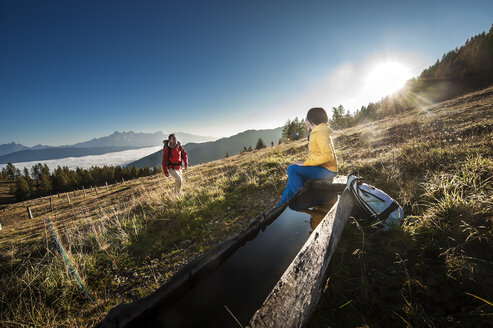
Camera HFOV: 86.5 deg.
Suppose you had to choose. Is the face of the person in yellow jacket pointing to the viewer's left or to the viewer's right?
to the viewer's left

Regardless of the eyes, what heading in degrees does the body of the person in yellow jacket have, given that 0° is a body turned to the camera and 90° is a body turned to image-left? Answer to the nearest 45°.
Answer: approximately 90°

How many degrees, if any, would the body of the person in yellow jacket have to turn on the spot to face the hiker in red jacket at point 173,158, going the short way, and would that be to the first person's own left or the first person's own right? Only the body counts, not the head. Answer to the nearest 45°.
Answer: approximately 45° to the first person's own right
